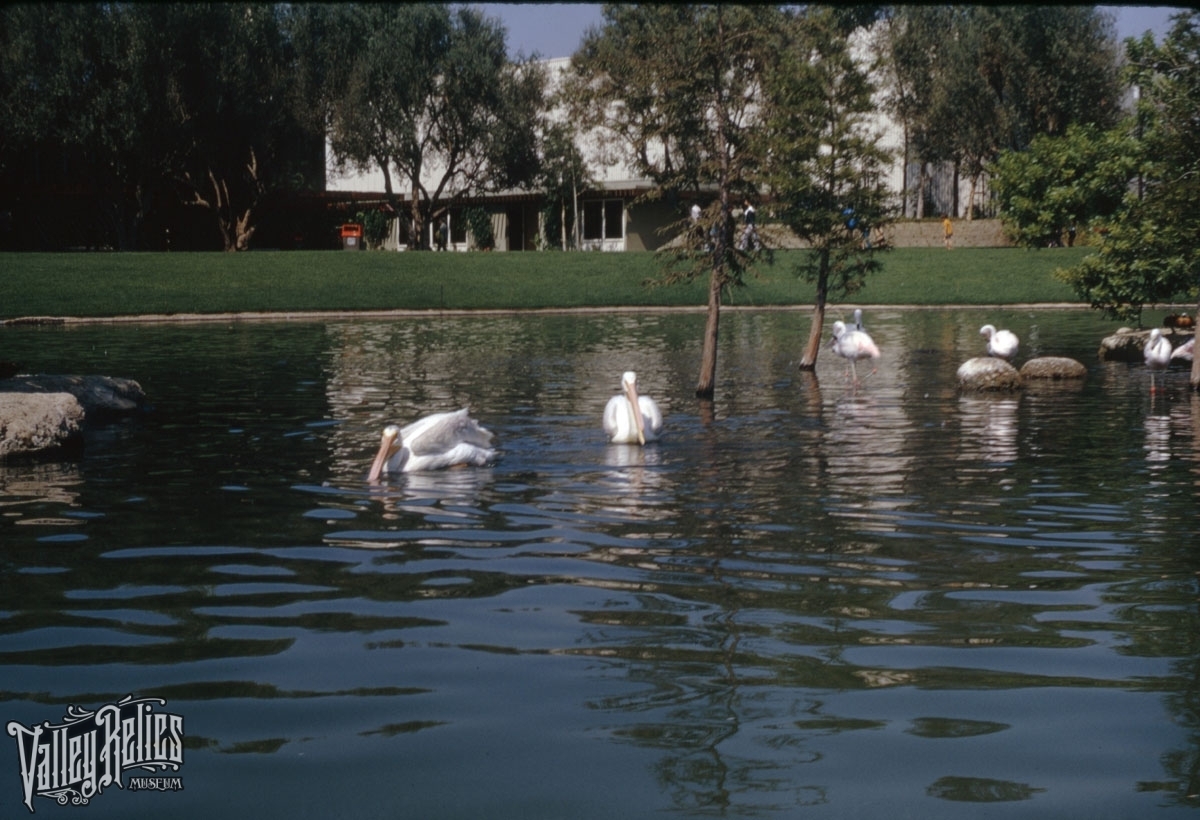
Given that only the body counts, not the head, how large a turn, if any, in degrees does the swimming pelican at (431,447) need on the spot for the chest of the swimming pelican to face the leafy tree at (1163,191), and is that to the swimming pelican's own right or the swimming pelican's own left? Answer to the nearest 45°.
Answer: approximately 135° to the swimming pelican's own right

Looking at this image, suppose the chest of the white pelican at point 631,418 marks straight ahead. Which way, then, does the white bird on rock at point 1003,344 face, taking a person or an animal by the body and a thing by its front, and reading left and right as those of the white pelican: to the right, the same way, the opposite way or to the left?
to the right

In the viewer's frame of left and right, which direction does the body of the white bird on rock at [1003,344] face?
facing to the left of the viewer

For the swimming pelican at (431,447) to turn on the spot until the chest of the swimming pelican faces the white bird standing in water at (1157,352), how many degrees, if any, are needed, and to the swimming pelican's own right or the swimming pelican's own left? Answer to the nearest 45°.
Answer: approximately 135° to the swimming pelican's own right

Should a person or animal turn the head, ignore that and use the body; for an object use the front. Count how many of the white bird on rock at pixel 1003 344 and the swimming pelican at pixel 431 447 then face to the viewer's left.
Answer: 2

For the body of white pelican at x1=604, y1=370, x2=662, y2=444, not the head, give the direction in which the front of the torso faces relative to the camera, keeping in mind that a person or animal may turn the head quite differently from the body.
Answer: toward the camera

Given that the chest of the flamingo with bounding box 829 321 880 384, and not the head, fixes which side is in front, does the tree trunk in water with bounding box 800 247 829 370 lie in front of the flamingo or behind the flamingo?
in front

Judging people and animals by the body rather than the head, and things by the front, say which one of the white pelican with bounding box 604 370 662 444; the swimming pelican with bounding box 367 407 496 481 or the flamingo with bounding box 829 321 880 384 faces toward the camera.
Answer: the white pelican with bounding box 604 370 662 444

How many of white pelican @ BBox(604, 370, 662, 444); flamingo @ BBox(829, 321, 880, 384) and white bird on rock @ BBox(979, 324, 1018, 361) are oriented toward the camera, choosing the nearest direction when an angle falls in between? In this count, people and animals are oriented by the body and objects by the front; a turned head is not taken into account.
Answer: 1

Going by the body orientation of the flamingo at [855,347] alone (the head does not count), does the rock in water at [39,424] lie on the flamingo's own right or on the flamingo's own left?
on the flamingo's own left

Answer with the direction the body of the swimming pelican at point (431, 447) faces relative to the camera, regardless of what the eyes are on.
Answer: to the viewer's left

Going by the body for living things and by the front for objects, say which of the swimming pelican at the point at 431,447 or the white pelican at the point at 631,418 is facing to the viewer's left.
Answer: the swimming pelican

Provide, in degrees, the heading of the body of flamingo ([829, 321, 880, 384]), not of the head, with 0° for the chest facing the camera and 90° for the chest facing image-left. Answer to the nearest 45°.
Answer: approximately 90°

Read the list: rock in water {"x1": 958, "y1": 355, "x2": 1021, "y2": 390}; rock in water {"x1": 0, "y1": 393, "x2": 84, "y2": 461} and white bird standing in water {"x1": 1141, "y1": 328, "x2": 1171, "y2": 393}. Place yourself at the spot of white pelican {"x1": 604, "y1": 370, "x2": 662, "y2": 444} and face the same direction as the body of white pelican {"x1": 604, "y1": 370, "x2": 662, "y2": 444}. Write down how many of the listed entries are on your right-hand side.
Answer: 1

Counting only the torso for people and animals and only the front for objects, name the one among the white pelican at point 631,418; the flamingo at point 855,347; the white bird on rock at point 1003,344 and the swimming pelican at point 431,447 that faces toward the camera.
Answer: the white pelican at point 631,418

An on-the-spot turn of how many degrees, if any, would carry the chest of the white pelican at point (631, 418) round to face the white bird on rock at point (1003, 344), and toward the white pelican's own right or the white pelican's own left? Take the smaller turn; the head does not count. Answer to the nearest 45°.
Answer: approximately 135° to the white pelican's own left

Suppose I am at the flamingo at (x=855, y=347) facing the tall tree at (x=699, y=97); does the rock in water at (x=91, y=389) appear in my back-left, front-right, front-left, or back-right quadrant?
front-right

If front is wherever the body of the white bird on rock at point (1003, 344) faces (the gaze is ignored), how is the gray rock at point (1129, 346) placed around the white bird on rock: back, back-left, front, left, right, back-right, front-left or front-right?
back-right
